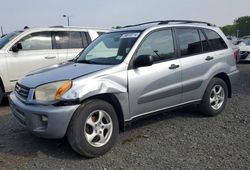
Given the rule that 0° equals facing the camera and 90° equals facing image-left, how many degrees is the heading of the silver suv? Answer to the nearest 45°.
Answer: approximately 45°

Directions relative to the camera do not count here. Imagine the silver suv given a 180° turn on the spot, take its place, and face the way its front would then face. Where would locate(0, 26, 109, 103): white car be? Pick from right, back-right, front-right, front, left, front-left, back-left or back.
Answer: left
